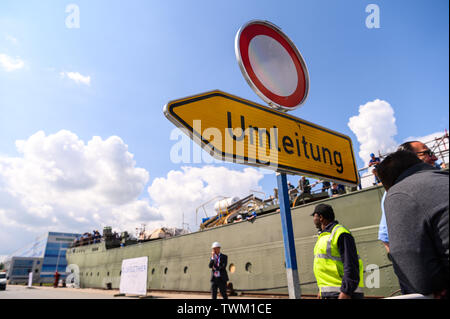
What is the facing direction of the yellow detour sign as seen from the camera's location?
facing the viewer and to the right of the viewer

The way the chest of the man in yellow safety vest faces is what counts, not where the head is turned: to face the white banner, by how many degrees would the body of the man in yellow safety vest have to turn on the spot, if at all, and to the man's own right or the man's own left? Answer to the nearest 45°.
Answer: approximately 90° to the man's own right

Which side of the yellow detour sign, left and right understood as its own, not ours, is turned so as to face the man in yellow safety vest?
left

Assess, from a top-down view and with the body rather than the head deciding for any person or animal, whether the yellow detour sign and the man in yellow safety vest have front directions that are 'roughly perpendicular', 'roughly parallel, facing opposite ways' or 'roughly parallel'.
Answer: roughly perpendicular

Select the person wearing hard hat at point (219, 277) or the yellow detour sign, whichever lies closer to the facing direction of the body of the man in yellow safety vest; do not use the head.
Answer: the yellow detour sign

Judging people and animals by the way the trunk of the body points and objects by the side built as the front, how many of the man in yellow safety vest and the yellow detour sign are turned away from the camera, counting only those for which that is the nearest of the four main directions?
0

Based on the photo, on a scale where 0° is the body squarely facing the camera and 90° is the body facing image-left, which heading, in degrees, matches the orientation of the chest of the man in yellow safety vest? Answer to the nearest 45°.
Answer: approximately 45°

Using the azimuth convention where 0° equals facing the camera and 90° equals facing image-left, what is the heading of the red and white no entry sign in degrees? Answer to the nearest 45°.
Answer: approximately 315°

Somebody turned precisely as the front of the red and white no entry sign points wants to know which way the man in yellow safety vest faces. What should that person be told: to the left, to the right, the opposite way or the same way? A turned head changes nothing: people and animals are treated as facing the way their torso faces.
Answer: to the right

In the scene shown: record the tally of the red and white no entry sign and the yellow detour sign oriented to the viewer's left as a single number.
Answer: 0

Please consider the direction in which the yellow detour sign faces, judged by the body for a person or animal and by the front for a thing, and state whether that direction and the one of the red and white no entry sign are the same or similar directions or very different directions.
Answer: same or similar directions

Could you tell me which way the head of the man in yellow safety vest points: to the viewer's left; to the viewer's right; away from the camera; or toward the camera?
to the viewer's left

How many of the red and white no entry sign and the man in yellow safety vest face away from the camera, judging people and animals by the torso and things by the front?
0
